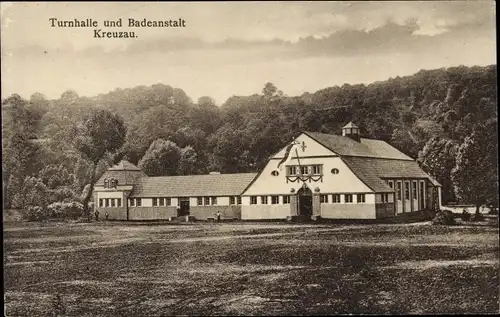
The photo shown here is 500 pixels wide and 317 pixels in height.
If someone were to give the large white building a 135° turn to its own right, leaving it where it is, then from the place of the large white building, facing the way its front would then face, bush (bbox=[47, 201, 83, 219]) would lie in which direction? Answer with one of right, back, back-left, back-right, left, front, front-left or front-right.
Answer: front-left

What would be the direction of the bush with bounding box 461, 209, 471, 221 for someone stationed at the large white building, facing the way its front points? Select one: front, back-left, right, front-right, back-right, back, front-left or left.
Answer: left

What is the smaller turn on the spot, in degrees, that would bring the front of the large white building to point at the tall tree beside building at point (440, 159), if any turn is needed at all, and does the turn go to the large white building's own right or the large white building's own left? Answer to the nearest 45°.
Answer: approximately 90° to the large white building's own left

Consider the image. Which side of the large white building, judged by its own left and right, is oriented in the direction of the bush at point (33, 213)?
right

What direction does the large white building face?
toward the camera
